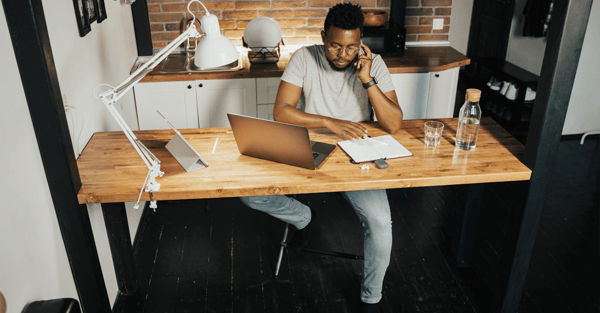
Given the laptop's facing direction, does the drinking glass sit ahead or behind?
ahead

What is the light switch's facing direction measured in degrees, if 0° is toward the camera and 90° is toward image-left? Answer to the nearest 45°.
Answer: approximately 0°

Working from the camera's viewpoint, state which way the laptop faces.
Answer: facing away from the viewer and to the right of the viewer

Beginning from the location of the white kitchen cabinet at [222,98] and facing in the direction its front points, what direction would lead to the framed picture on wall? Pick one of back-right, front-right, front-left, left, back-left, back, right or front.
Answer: front-right

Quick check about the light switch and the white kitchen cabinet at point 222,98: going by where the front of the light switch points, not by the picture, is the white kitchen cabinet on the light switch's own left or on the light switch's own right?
on the light switch's own right

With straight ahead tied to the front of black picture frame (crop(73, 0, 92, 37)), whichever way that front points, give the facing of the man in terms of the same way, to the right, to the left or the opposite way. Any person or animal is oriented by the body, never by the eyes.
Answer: to the right

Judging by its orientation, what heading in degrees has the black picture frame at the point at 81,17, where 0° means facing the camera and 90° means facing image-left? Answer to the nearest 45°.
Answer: approximately 315°

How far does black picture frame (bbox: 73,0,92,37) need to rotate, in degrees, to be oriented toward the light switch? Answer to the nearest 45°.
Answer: approximately 45° to its left

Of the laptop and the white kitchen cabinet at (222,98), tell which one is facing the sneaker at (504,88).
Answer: the laptop

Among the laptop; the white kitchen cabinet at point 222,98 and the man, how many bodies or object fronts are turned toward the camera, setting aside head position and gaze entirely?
2

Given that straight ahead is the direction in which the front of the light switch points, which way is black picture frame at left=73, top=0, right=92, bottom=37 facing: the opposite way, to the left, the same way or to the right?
to the left
